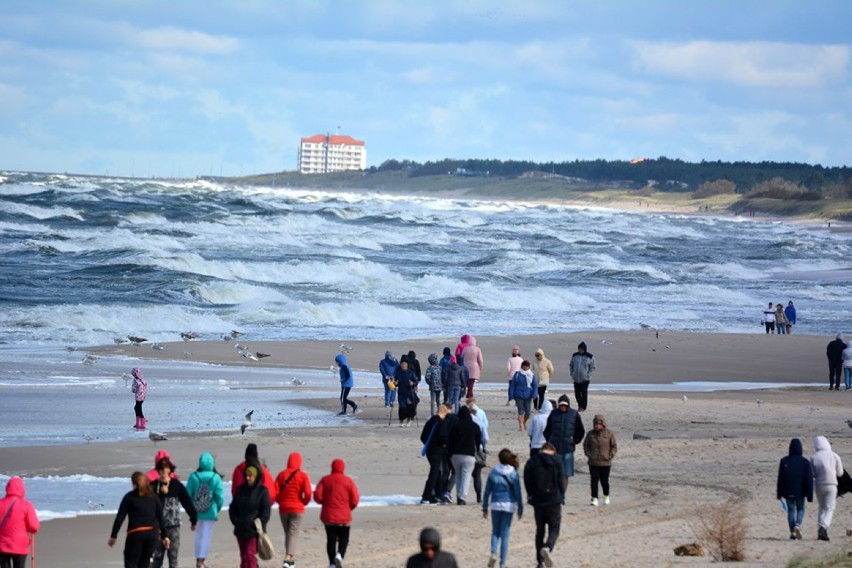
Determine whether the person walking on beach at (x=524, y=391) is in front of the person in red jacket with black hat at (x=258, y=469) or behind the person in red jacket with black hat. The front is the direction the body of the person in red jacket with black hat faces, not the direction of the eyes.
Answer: in front

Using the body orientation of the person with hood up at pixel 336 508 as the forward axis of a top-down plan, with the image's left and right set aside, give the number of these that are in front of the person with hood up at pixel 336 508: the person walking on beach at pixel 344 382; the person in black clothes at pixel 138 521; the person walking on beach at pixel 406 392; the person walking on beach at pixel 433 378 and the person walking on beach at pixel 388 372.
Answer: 4

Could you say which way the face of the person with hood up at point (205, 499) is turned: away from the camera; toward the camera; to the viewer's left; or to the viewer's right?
away from the camera

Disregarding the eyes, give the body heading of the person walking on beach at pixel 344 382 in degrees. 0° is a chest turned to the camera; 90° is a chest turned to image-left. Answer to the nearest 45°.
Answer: approximately 90°

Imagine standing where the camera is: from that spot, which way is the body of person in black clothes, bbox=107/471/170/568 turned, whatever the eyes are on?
away from the camera

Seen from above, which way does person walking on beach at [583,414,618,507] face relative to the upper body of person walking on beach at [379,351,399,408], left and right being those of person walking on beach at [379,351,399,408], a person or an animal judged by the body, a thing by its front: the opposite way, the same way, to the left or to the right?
the opposite way

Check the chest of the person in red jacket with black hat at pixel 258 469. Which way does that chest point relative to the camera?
away from the camera

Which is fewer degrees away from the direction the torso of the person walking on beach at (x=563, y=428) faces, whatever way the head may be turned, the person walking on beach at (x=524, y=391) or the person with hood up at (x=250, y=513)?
the person with hood up

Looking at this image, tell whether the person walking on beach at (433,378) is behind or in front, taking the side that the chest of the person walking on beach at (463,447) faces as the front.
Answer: in front

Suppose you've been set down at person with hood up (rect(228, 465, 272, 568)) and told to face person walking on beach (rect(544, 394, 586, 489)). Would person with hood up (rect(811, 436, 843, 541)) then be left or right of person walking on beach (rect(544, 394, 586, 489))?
right

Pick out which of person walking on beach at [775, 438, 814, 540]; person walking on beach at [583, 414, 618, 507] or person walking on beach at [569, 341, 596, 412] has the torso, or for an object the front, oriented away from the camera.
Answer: person walking on beach at [775, 438, 814, 540]

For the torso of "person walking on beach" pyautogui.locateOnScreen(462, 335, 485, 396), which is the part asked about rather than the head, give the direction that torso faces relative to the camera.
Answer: away from the camera

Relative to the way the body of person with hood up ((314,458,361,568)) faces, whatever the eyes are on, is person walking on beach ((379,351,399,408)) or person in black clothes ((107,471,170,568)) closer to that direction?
the person walking on beach

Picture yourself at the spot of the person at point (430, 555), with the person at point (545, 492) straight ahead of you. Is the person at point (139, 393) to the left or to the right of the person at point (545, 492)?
left

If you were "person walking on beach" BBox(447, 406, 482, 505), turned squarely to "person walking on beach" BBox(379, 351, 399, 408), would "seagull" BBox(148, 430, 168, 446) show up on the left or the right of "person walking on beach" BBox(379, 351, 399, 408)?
left
